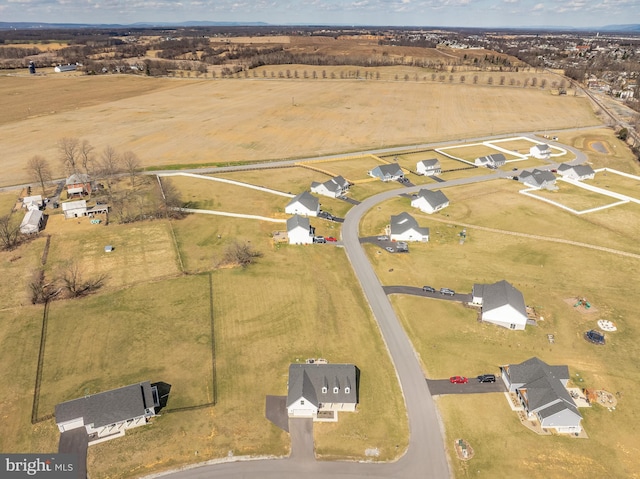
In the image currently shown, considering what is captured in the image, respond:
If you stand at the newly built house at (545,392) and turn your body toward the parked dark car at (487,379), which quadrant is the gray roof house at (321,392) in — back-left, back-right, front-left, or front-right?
front-left

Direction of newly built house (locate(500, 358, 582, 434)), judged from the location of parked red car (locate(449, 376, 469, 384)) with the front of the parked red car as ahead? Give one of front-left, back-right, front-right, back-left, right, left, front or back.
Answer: front

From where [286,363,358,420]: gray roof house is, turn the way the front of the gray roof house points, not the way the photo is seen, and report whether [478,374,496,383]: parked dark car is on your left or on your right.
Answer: on your left

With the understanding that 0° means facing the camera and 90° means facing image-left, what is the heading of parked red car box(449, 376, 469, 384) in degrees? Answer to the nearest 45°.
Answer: approximately 270°

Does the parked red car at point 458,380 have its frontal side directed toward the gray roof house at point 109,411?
no

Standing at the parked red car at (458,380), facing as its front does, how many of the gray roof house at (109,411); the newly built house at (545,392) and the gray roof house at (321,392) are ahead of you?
1

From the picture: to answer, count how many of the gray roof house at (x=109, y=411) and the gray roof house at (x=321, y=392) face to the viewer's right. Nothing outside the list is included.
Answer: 0

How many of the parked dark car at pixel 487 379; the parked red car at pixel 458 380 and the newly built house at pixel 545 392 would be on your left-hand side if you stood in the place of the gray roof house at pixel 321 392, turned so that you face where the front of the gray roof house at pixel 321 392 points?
3

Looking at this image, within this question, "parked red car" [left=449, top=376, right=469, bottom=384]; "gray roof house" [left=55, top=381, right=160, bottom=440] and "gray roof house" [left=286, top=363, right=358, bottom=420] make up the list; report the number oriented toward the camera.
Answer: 2

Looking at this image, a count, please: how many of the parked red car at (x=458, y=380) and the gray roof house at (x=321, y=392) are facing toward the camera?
1

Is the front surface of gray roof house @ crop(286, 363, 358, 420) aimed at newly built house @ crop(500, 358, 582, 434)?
no

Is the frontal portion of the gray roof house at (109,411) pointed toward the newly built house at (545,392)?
no

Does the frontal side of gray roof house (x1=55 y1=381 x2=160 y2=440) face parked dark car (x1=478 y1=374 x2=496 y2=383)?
no

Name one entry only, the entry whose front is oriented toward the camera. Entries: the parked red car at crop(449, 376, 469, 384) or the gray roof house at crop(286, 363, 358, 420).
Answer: the gray roof house

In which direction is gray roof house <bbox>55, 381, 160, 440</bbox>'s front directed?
toward the camera

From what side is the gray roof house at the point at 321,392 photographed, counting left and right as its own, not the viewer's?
front
